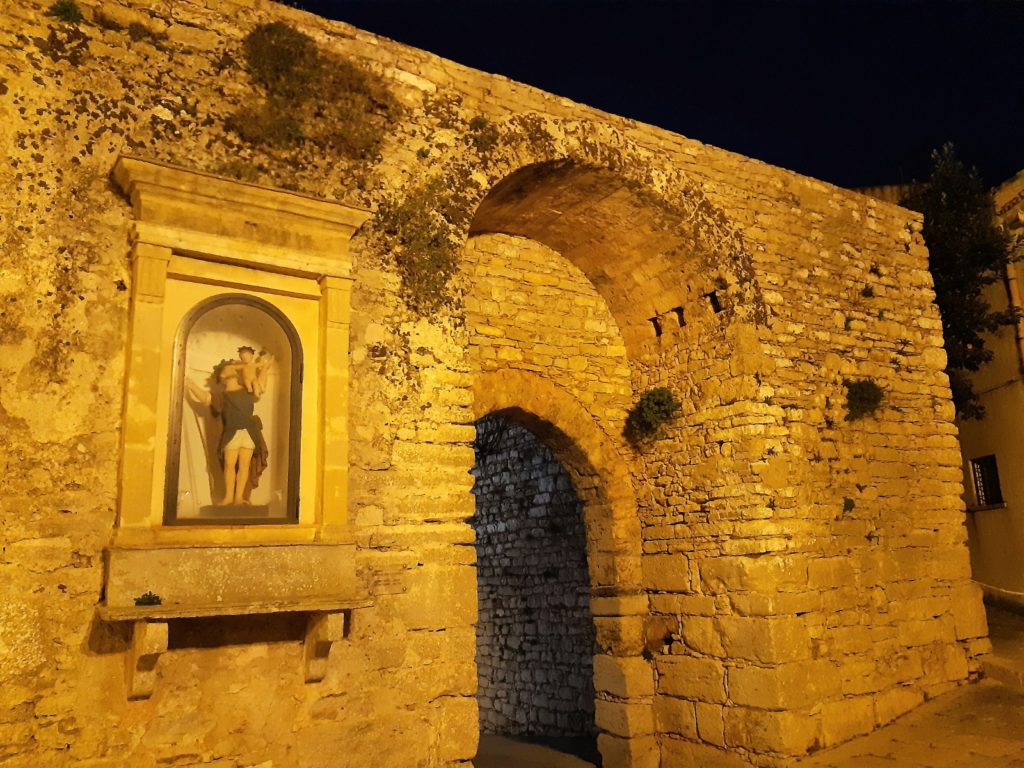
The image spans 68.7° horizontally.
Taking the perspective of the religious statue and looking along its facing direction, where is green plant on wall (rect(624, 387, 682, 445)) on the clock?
The green plant on wall is roughly at 8 o'clock from the religious statue.

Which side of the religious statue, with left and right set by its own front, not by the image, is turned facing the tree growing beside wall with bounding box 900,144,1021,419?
left

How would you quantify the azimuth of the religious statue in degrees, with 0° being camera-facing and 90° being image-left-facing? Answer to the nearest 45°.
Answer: approximately 0°

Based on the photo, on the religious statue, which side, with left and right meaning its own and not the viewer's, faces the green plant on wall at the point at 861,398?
left
